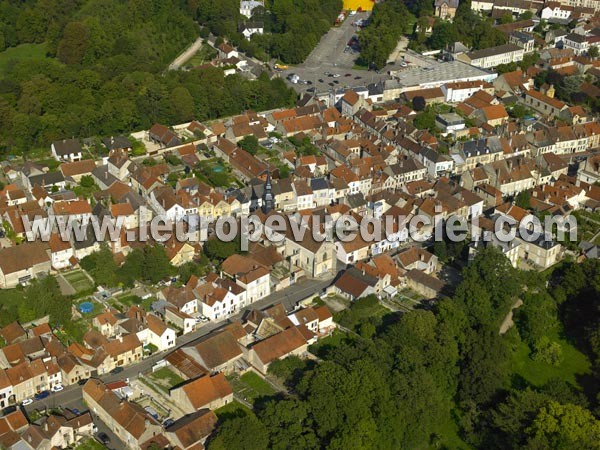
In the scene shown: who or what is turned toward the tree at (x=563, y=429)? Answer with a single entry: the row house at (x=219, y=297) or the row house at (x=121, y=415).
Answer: the row house at (x=219, y=297)

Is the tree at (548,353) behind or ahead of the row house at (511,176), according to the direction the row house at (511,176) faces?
ahead

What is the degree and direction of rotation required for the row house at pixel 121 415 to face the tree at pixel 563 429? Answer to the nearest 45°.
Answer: approximately 135° to its left

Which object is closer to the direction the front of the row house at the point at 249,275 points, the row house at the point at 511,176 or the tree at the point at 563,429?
the tree

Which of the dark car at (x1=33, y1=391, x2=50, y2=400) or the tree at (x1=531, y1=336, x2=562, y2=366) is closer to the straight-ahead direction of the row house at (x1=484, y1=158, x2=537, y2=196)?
the tree

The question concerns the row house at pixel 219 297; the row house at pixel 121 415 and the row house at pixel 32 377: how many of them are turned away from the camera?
0

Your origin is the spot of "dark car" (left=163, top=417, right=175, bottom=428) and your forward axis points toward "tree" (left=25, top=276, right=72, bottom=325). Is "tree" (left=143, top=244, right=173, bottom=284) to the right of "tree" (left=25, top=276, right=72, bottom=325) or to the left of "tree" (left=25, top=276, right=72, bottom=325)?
right

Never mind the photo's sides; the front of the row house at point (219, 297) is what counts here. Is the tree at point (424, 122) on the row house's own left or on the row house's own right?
on the row house's own left

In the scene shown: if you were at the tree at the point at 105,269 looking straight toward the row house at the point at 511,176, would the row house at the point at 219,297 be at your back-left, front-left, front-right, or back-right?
front-right

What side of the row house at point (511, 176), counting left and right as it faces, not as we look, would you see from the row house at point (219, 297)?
right

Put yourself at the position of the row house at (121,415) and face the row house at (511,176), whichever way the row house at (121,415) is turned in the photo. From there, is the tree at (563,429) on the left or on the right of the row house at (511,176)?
right

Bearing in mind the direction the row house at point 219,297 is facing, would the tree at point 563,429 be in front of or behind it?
in front

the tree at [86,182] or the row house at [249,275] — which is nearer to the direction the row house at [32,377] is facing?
the row house
